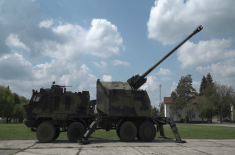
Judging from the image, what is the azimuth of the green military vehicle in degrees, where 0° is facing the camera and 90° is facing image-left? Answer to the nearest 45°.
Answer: approximately 90°
